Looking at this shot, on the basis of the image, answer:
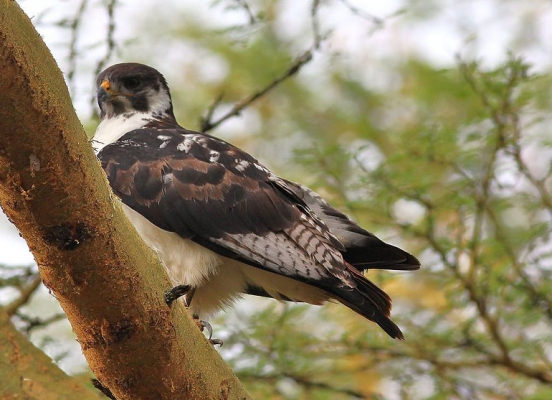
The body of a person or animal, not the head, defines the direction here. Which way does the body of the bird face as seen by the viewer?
to the viewer's left
